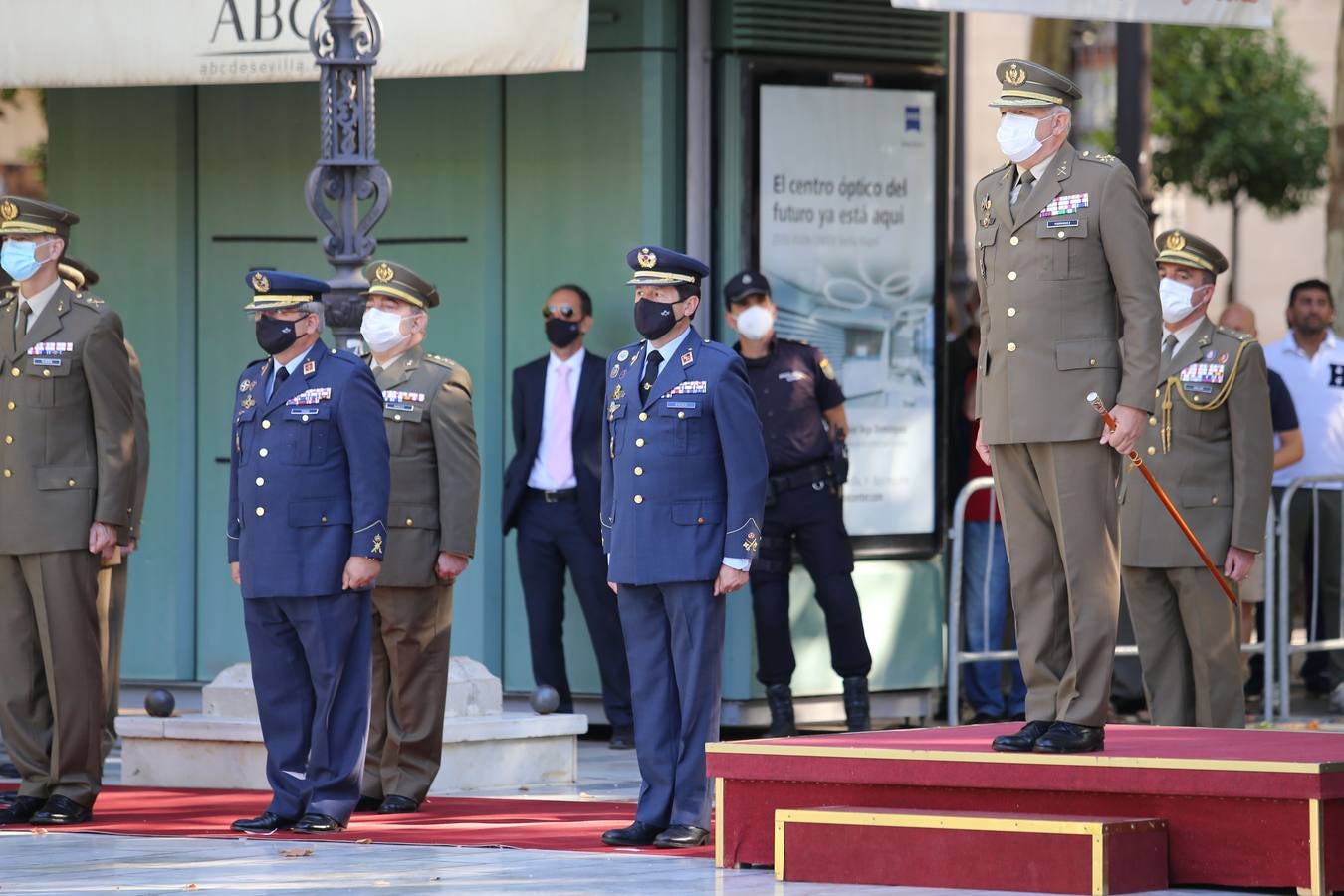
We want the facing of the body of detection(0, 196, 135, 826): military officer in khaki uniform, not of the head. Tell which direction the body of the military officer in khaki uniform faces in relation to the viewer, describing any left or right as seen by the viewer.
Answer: facing the viewer and to the left of the viewer

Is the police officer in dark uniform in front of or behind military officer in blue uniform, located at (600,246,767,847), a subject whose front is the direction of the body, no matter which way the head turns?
behind

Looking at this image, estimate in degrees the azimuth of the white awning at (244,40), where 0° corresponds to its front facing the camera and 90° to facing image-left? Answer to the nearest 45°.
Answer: approximately 0°

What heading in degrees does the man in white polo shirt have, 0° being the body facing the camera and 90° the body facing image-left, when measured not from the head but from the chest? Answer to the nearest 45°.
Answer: approximately 0°

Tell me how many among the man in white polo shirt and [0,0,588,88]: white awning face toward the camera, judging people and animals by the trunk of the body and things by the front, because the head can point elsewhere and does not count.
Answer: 2

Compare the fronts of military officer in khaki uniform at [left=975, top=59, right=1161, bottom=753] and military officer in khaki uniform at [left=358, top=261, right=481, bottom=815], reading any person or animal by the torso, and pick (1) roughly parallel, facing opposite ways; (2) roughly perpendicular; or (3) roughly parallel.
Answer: roughly parallel

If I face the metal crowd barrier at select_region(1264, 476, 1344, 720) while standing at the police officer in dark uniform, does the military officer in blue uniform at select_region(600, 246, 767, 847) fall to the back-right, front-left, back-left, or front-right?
back-right

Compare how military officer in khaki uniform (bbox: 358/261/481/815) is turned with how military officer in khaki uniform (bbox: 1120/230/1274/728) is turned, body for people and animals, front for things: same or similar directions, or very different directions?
same or similar directions

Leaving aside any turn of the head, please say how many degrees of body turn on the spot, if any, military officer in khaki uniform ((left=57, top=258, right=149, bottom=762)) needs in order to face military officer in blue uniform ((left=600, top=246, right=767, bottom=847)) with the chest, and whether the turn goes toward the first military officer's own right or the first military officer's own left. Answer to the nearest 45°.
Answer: approximately 90° to the first military officer's own left

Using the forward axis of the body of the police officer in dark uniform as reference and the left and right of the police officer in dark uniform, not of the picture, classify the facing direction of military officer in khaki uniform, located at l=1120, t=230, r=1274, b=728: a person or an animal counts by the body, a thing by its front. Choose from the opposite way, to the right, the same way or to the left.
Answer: the same way

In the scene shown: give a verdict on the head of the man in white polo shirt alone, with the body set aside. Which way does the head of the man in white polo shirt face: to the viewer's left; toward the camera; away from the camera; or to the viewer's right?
toward the camera

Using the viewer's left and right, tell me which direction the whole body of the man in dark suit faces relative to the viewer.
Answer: facing the viewer

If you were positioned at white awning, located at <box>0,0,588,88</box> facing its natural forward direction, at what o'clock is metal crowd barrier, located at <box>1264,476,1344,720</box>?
The metal crowd barrier is roughly at 9 o'clock from the white awning.
